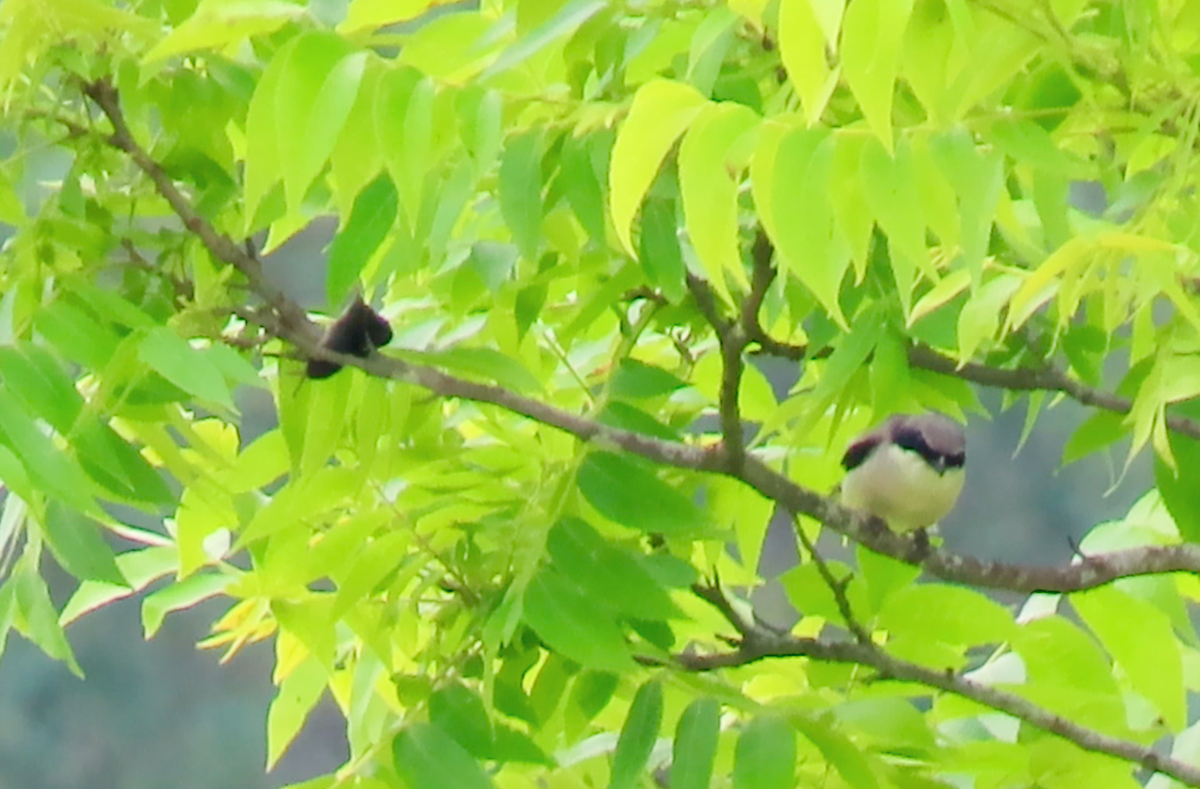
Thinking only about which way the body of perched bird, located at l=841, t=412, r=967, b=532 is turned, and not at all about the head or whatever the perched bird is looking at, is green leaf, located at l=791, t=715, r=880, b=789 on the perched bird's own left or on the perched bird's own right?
on the perched bird's own right

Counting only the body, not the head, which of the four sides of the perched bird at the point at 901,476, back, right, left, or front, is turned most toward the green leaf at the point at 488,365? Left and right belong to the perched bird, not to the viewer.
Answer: right

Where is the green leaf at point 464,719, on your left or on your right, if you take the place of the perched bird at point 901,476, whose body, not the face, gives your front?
on your right

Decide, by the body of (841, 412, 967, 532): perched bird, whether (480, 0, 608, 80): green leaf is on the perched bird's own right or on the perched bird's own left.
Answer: on the perched bird's own right

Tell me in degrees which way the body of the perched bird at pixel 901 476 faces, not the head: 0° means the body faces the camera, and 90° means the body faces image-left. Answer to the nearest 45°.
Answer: approximately 315°

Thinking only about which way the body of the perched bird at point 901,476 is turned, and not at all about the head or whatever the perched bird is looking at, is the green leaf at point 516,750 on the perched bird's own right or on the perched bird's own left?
on the perched bird's own right
